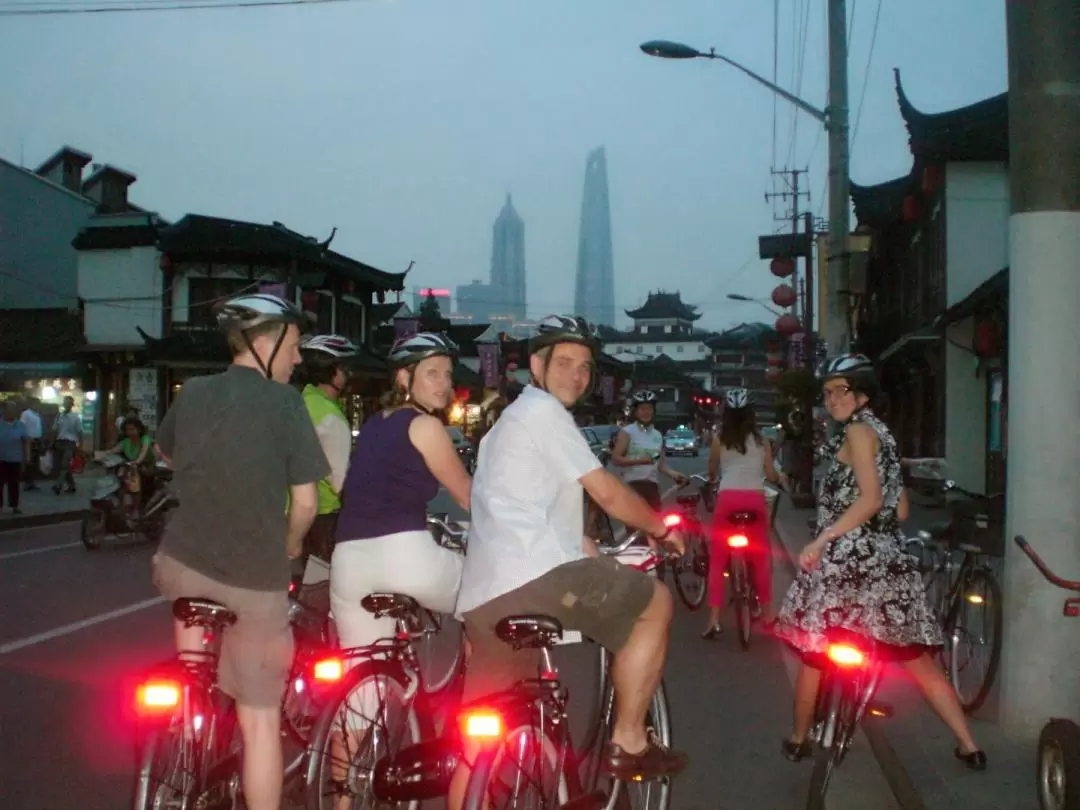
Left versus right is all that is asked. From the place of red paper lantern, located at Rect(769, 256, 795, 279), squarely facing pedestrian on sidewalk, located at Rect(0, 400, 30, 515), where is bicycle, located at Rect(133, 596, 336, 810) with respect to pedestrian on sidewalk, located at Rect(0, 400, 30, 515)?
left

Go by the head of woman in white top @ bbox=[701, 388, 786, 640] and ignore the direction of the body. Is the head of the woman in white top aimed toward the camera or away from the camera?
away from the camera

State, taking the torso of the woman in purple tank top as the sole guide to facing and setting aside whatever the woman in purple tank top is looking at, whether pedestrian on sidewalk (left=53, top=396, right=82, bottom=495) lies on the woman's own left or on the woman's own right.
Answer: on the woman's own left

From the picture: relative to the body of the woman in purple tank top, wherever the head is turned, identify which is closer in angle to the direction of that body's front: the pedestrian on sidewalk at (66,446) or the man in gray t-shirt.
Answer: the pedestrian on sidewalk

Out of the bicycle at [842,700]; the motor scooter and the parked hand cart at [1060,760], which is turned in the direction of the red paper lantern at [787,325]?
the bicycle

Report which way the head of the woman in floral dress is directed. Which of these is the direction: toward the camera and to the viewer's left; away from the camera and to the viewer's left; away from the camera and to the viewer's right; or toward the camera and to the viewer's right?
toward the camera and to the viewer's left

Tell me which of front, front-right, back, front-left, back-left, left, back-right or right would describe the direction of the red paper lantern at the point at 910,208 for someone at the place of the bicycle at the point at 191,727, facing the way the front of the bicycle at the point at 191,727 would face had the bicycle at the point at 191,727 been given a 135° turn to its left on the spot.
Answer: back-right

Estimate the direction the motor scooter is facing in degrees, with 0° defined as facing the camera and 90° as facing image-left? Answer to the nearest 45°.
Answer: approximately 45°

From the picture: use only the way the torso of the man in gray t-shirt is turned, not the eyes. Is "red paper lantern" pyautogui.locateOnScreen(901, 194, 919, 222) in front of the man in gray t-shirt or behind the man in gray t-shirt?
in front

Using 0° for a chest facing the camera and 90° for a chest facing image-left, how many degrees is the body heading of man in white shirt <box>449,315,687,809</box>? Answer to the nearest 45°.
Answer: approximately 225°

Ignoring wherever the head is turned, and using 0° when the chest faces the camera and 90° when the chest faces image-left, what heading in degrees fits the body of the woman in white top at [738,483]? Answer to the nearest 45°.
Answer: approximately 180°

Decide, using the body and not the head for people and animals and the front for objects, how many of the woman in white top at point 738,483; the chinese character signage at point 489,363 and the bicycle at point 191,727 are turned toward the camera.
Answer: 1

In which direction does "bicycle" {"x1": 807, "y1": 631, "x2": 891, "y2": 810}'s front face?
away from the camera
